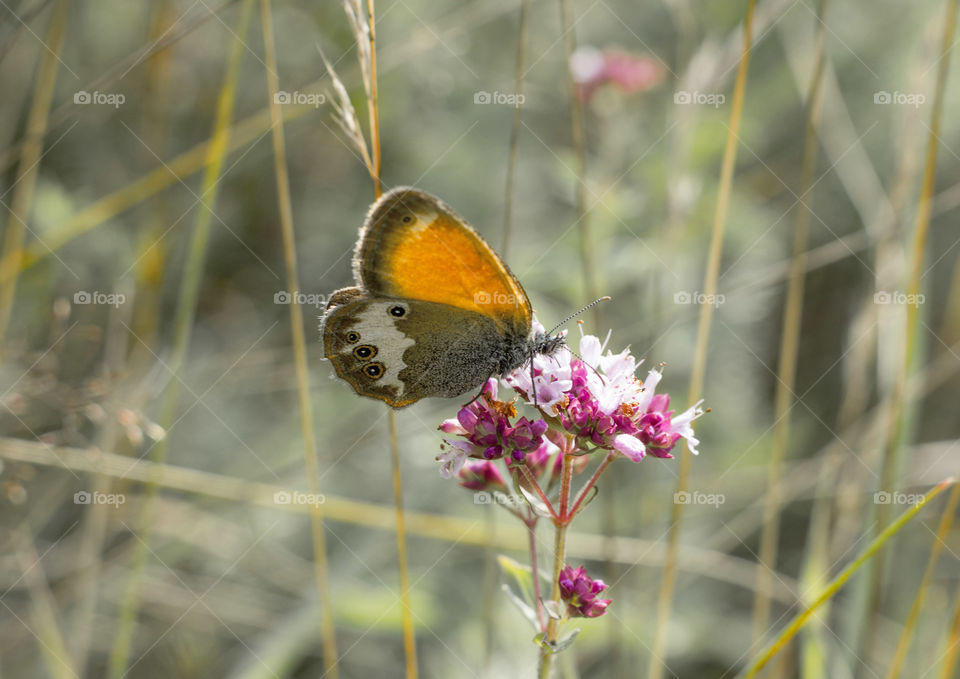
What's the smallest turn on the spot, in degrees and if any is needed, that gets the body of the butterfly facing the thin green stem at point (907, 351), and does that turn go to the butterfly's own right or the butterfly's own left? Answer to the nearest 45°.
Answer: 0° — it already faces it

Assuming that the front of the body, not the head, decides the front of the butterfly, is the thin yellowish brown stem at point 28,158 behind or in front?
behind

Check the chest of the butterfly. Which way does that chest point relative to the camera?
to the viewer's right

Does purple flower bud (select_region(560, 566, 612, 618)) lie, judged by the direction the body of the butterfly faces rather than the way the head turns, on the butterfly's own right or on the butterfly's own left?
on the butterfly's own right

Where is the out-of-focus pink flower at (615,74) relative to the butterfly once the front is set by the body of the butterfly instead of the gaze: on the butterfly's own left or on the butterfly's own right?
on the butterfly's own left

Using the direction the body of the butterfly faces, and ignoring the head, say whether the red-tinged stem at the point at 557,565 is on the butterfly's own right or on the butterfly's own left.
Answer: on the butterfly's own right
